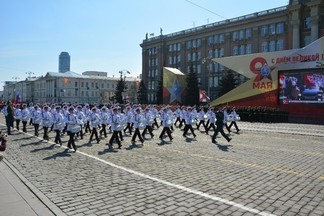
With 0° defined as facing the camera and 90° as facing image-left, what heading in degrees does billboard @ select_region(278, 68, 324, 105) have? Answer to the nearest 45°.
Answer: approximately 0°
